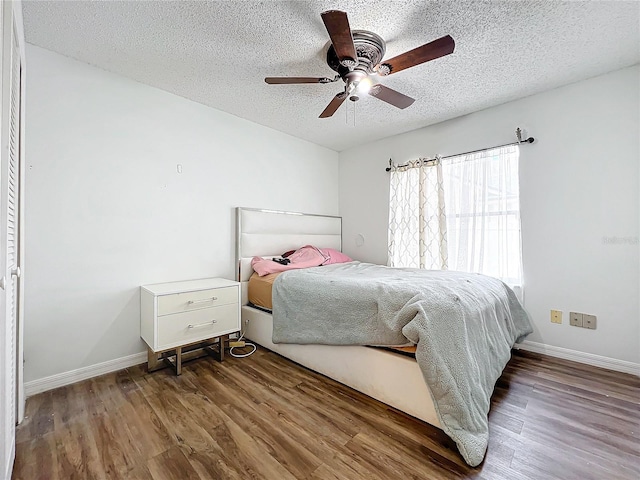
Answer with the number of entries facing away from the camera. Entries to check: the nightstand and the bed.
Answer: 0

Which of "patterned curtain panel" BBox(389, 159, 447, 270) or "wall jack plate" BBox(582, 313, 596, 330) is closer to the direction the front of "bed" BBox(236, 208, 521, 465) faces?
the wall jack plate

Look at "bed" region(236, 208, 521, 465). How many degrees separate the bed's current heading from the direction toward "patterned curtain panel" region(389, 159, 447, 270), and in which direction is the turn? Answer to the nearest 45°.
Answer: approximately 90° to its left

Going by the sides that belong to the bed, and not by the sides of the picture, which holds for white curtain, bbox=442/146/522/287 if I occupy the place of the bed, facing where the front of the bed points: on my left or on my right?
on my left

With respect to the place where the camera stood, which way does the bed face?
facing the viewer and to the right of the viewer

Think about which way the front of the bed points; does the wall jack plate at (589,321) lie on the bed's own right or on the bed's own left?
on the bed's own left

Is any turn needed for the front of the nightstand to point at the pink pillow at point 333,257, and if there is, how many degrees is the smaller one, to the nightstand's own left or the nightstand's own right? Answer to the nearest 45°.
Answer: approximately 45° to the nightstand's own left
